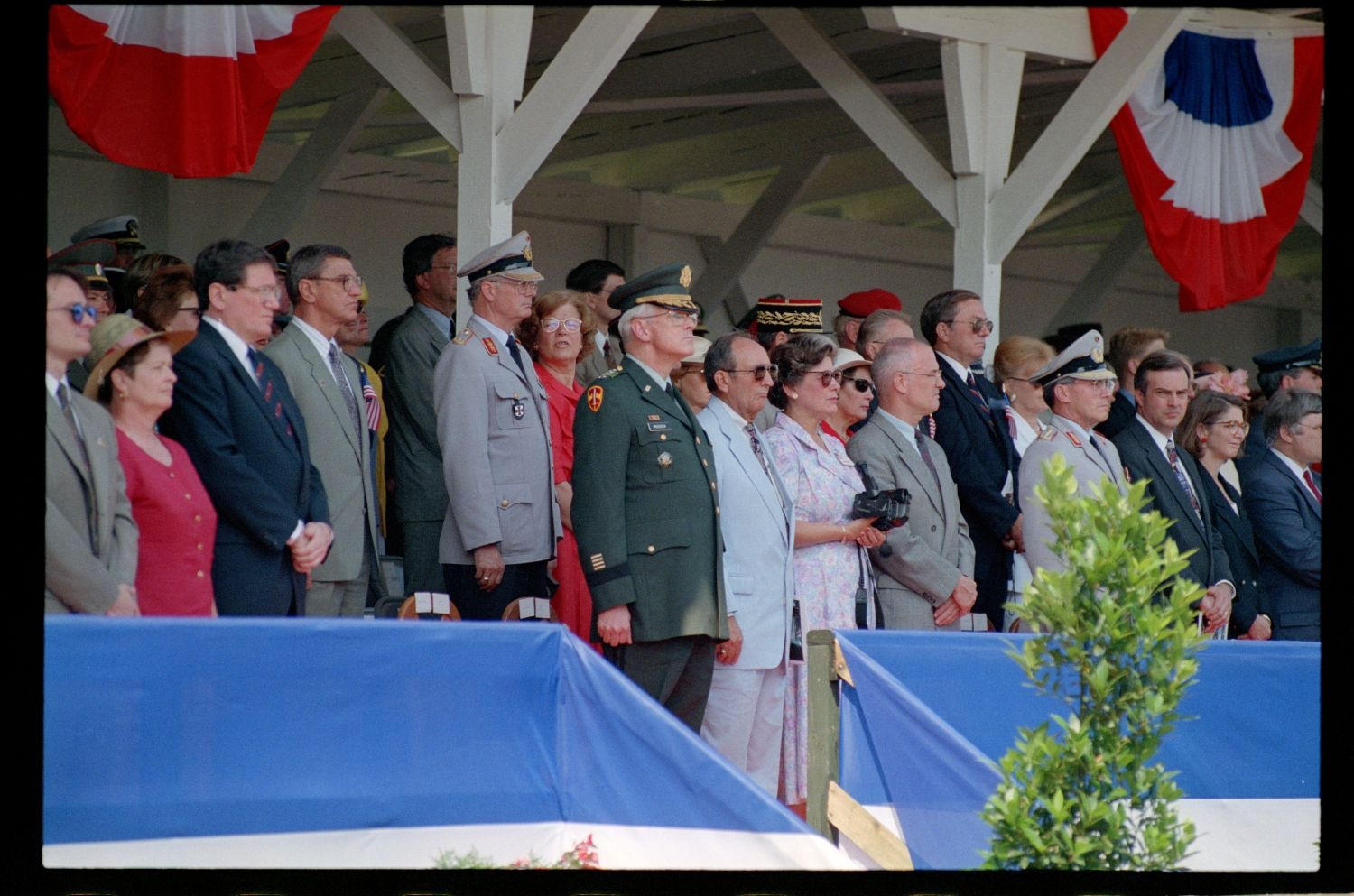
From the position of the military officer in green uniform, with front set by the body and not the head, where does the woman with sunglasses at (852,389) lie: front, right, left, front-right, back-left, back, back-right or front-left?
left

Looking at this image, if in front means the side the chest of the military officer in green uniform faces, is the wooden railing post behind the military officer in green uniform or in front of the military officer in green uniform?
in front

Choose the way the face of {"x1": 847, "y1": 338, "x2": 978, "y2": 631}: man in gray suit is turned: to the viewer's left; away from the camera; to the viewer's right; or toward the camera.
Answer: to the viewer's right

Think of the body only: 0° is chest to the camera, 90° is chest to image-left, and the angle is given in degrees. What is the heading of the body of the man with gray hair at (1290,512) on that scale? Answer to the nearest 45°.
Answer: approximately 315°

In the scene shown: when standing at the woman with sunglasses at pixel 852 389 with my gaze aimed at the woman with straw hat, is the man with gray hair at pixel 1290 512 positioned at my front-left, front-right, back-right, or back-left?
back-left

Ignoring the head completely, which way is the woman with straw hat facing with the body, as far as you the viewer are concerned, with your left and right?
facing the viewer and to the right of the viewer

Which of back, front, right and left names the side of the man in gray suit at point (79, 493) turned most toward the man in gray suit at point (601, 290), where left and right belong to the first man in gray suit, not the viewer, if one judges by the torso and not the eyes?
left

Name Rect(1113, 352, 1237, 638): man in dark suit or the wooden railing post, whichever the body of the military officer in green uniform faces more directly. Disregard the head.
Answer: the wooden railing post

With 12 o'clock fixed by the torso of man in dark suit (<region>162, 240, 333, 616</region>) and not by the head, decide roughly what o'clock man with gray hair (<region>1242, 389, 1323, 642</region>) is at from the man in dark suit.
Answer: The man with gray hair is roughly at 10 o'clock from the man in dark suit.

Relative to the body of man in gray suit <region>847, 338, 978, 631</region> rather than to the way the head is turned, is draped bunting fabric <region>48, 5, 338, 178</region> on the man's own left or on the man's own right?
on the man's own right

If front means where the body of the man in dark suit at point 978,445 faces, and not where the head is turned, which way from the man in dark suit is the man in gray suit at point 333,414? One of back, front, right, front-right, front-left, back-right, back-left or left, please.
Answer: right

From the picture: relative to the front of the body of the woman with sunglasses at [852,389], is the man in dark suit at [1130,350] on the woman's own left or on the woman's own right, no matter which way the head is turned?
on the woman's own left
